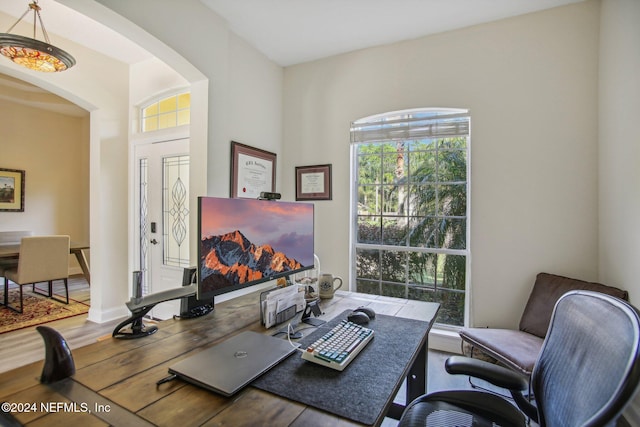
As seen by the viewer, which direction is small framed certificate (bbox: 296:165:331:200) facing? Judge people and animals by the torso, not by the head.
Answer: toward the camera

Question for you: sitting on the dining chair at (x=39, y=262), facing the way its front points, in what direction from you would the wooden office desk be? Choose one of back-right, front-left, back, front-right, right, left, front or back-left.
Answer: back-left

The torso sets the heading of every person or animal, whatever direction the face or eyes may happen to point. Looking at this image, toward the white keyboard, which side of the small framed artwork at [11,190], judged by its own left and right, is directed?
front

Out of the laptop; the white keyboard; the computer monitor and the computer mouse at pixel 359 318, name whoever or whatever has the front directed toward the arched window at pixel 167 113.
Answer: the computer mouse

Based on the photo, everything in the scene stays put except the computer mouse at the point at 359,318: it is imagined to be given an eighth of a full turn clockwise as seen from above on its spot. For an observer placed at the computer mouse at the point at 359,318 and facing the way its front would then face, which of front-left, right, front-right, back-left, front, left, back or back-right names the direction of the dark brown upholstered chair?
front-right

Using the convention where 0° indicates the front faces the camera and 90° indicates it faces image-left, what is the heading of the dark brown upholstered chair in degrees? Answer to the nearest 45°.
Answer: approximately 45°

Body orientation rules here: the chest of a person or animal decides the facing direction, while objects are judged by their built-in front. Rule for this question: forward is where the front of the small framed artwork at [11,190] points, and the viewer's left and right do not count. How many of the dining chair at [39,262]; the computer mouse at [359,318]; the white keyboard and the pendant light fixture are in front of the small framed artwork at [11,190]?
4

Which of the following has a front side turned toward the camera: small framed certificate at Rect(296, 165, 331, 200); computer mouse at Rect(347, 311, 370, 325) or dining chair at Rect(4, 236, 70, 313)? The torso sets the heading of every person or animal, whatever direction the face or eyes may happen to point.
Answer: the small framed certificate

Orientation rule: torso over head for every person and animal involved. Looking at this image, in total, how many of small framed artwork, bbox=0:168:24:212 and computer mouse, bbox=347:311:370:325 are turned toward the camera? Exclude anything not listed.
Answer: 1

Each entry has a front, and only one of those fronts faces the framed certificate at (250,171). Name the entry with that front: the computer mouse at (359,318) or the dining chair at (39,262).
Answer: the computer mouse

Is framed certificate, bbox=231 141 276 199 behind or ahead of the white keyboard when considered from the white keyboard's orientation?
behind

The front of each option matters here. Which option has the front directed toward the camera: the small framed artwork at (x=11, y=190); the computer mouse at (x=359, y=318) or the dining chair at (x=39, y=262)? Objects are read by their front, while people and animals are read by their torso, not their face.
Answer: the small framed artwork

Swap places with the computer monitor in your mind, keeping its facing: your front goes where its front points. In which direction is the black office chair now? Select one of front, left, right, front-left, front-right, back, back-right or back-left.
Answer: front

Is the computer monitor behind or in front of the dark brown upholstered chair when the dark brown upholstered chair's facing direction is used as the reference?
in front

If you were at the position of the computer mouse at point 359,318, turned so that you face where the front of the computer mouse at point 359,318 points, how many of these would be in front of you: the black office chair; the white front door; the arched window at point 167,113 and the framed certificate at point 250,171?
3

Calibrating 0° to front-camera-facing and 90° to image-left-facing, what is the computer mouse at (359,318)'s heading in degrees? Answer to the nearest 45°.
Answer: approximately 135°

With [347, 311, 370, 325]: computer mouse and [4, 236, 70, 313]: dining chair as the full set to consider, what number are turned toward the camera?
0

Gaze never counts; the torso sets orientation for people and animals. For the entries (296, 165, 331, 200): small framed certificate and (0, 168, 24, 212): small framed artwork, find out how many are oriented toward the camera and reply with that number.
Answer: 2

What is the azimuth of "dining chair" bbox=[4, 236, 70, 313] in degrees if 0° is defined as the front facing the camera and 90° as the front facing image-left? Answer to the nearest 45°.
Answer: approximately 135°
